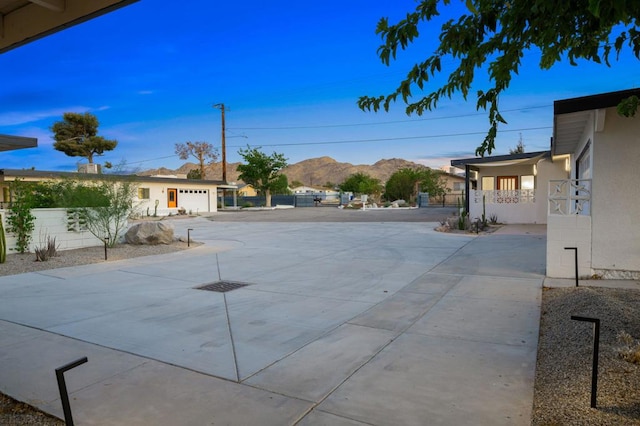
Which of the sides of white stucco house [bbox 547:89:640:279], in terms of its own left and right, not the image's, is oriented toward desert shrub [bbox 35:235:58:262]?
front

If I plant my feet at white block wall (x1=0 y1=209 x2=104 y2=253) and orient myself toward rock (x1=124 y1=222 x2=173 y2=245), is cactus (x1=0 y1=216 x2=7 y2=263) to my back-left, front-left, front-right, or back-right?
back-right

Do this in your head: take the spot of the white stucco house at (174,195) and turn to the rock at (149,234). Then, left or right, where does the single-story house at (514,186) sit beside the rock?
left

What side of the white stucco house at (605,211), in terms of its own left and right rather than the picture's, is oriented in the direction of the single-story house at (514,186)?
right

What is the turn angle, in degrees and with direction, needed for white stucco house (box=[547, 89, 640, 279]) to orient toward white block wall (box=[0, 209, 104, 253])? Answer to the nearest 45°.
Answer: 0° — it already faces it

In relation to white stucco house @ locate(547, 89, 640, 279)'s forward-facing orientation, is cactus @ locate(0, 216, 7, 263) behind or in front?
in front

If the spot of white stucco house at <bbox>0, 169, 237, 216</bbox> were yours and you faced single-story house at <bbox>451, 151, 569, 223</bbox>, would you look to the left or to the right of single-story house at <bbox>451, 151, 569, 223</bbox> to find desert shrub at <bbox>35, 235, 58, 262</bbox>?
right

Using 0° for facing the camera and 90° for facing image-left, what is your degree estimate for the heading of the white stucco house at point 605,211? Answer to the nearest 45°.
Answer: approximately 90°

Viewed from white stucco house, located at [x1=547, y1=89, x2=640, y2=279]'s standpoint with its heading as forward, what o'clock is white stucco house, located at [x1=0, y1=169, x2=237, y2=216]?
white stucco house, located at [x1=0, y1=169, x2=237, y2=216] is roughly at 1 o'clock from white stucco house, located at [x1=547, y1=89, x2=640, y2=279].
